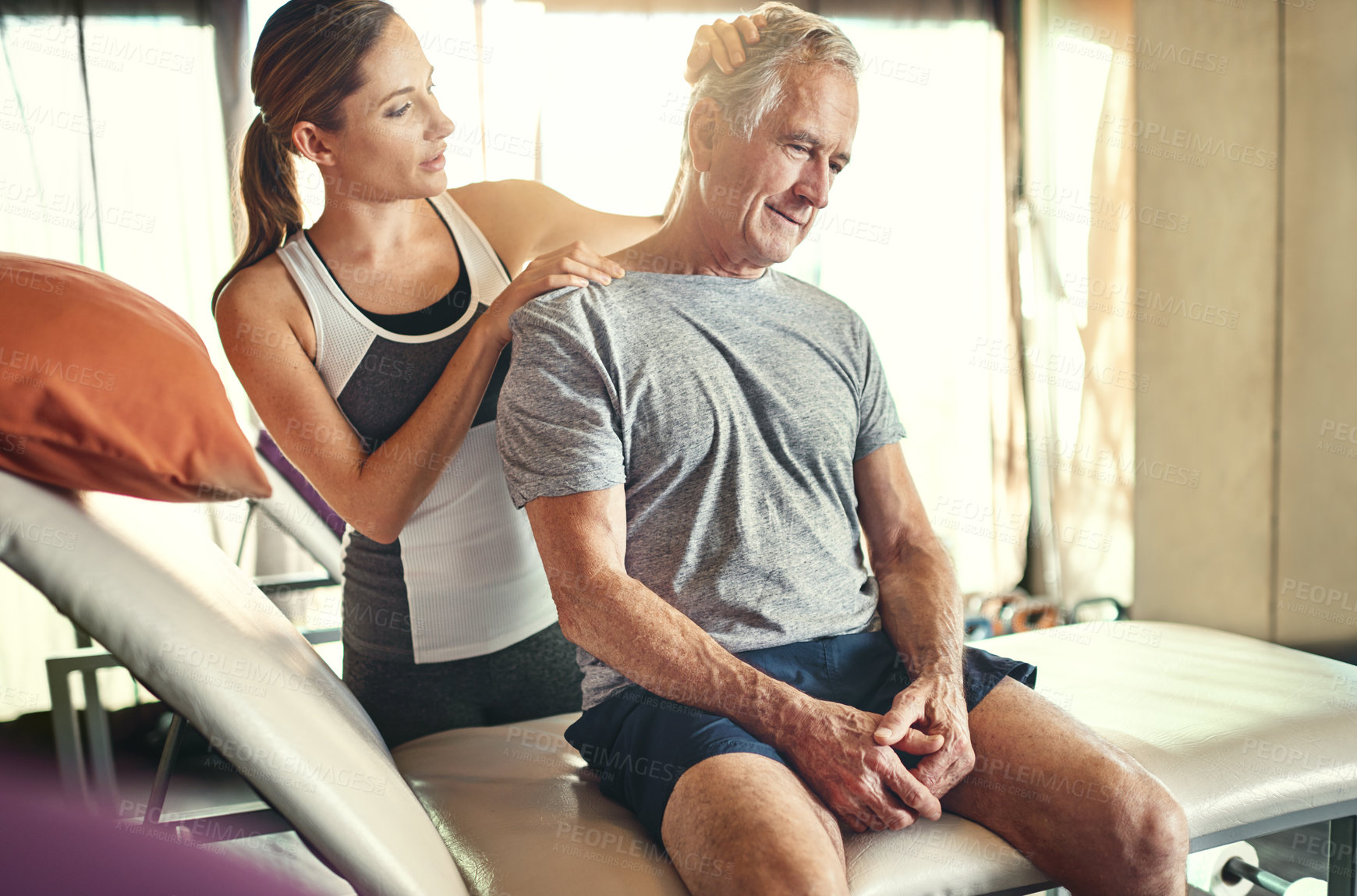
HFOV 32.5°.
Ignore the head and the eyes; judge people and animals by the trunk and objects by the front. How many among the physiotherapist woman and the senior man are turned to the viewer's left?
0

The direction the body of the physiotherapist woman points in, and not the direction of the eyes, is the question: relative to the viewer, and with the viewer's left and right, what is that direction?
facing the viewer and to the right of the viewer

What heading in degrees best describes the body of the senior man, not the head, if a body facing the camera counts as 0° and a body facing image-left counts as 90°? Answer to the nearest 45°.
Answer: approximately 315°
